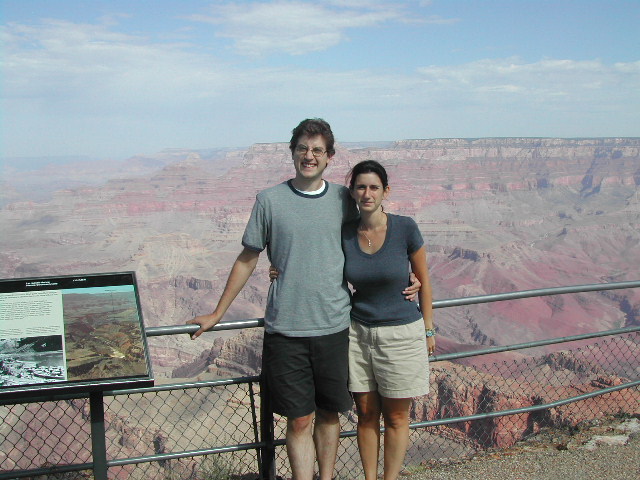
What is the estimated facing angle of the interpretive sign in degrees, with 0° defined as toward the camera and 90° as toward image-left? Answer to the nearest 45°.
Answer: approximately 0°

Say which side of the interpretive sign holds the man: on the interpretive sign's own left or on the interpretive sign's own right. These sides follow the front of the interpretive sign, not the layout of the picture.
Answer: on the interpretive sign's own left

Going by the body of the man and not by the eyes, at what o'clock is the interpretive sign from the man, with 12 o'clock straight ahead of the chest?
The interpretive sign is roughly at 3 o'clock from the man.

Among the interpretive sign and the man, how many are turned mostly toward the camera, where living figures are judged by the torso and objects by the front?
2

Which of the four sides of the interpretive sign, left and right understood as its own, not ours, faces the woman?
left

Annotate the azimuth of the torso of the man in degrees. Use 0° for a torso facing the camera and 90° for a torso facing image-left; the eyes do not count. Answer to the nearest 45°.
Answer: approximately 0°
